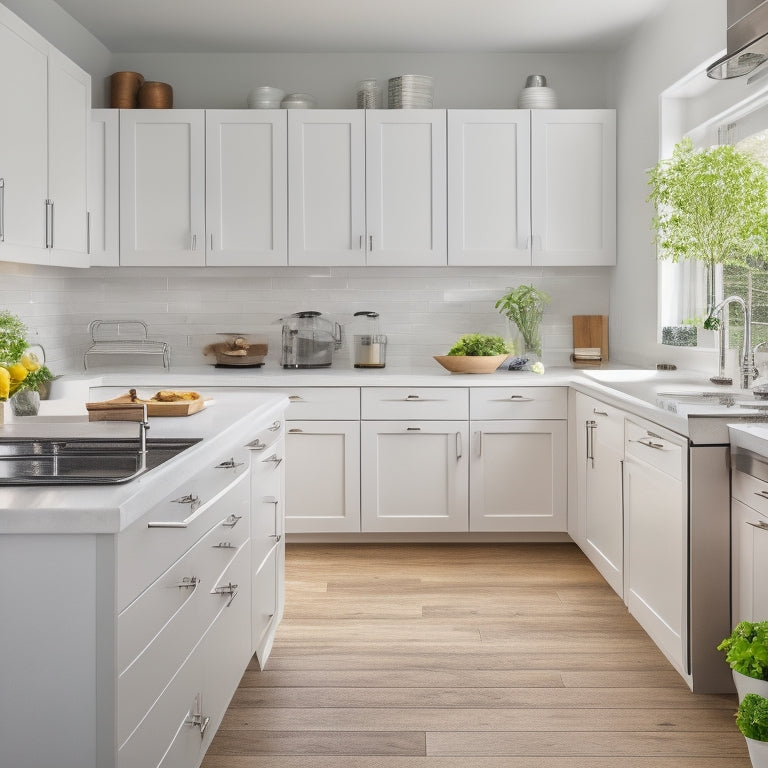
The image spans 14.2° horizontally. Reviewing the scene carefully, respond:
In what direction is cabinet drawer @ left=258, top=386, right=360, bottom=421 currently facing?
toward the camera

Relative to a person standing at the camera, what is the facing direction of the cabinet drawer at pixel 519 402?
facing the viewer

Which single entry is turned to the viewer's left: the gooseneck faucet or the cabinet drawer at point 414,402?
the gooseneck faucet

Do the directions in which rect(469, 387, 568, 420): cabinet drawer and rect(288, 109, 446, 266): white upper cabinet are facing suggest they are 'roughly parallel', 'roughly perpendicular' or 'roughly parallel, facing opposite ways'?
roughly parallel

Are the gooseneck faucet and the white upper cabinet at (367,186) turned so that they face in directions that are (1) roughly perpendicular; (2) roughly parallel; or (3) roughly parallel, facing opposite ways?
roughly perpendicular

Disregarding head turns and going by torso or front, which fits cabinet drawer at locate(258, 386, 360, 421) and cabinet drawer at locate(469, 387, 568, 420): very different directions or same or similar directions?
same or similar directions

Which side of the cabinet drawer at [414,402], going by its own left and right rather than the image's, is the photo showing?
front

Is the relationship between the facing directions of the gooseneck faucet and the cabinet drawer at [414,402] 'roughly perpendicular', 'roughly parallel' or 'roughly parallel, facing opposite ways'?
roughly perpendicular

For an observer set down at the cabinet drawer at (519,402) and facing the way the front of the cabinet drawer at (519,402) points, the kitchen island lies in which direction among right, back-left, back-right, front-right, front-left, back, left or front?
front

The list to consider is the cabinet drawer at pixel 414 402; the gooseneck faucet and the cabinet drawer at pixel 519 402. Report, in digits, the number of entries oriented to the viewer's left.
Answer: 1

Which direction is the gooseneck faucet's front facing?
to the viewer's left

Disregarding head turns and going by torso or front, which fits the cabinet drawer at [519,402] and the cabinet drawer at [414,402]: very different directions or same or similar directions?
same or similar directions
